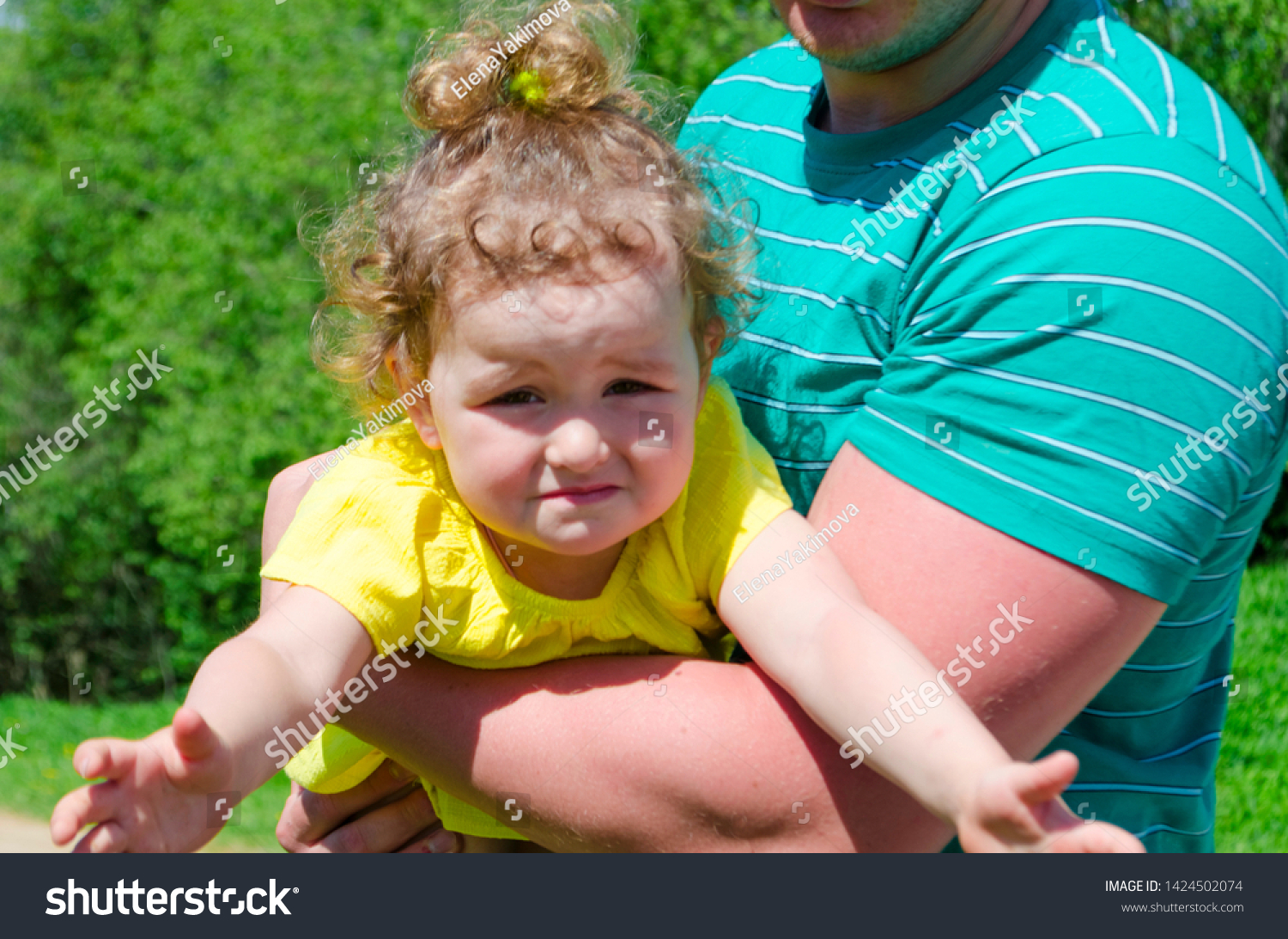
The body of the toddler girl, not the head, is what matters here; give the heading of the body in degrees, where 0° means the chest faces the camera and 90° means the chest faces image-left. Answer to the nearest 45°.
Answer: approximately 0°
